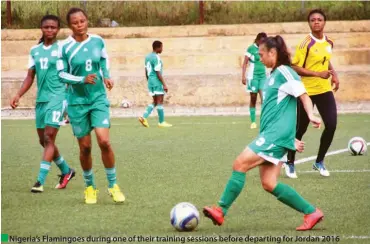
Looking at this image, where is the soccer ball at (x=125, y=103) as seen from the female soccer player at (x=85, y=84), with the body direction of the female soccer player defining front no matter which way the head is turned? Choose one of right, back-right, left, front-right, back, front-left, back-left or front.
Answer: back

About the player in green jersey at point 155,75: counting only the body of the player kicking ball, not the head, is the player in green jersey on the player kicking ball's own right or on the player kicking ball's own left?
on the player kicking ball's own right

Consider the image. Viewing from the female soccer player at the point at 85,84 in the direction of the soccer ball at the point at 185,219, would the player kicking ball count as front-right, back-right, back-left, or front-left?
front-left

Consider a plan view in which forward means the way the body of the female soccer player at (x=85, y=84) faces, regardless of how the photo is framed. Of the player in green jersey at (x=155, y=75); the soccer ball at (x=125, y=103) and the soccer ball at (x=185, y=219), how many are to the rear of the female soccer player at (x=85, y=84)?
2

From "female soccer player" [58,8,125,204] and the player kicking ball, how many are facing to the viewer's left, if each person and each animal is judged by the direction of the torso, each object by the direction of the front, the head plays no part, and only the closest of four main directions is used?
1

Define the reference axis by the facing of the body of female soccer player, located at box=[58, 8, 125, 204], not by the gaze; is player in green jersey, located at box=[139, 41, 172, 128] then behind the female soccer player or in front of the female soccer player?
behind

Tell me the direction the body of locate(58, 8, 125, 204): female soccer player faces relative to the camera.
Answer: toward the camera

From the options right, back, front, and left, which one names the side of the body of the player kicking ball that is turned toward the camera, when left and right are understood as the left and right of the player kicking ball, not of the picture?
left

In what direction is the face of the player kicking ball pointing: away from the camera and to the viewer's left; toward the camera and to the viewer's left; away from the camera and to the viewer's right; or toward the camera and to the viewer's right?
toward the camera and to the viewer's left

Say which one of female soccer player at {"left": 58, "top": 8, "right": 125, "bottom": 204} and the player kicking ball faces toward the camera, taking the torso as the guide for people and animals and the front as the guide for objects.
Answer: the female soccer player

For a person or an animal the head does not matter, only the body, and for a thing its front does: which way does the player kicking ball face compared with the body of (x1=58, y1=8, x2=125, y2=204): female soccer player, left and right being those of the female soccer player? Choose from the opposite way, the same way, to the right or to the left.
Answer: to the right

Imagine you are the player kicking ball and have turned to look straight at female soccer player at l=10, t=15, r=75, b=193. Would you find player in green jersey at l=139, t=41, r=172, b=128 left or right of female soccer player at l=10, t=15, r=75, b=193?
right

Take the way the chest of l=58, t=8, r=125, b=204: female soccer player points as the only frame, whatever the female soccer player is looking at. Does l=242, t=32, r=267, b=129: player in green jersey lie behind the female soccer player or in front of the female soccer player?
behind
